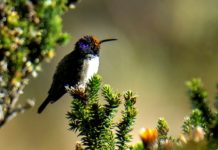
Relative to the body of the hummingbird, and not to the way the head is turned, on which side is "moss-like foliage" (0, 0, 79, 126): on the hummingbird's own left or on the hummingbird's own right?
on the hummingbird's own right
